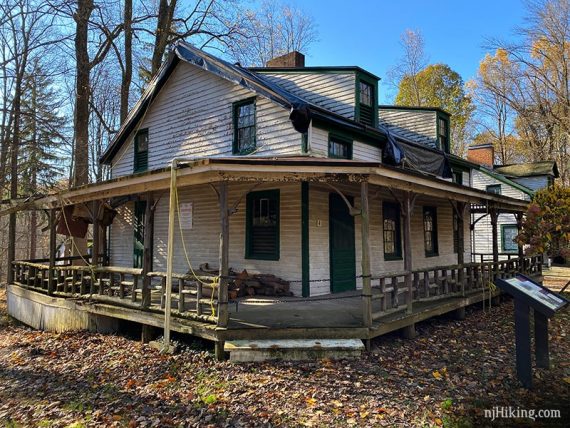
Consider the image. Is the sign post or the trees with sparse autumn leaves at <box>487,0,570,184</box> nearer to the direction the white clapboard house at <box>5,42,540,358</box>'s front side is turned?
the sign post

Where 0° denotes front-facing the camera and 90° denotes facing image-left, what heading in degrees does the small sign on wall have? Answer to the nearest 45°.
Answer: approximately 45°

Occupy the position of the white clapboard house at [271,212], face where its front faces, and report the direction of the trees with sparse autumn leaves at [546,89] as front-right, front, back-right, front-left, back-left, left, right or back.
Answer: left

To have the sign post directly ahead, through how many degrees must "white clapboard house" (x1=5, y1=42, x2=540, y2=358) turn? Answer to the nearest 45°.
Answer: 0° — it already faces it

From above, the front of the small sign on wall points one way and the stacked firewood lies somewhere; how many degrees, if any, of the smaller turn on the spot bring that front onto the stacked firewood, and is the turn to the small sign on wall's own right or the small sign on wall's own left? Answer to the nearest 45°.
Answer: approximately 90° to the small sign on wall's own left

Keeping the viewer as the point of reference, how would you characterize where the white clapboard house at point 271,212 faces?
facing the viewer and to the right of the viewer
